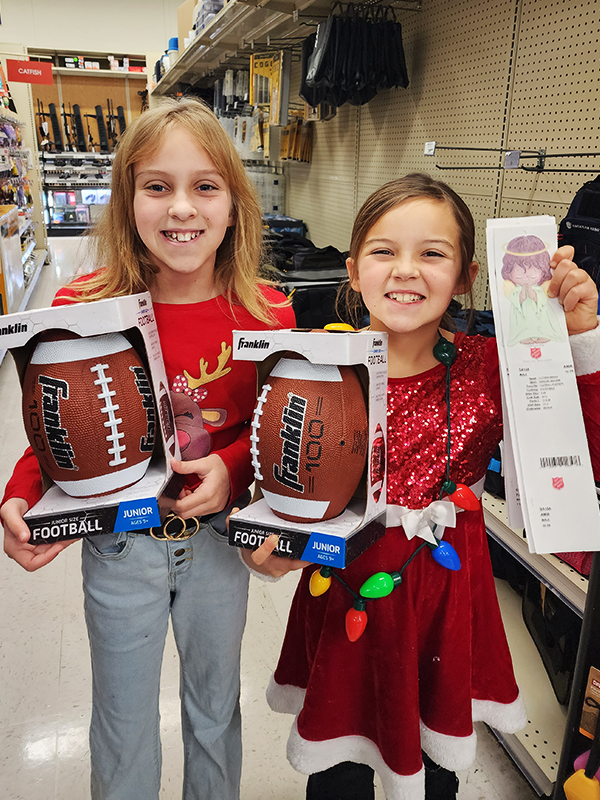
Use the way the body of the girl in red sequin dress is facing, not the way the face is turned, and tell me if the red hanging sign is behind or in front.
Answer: behind

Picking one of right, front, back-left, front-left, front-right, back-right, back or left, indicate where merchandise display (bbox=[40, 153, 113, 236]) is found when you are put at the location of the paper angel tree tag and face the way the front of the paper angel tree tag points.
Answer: back-right

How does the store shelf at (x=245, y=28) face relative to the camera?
to the viewer's left

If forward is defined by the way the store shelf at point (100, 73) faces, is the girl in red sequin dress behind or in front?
in front

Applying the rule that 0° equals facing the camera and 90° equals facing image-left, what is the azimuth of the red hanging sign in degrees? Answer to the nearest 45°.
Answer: approximately 0°

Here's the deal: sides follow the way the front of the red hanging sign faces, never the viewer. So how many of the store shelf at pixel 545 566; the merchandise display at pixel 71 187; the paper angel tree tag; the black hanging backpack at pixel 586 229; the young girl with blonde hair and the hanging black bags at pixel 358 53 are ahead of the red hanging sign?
5

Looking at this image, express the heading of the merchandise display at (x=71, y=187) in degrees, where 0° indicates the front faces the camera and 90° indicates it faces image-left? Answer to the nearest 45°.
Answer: approximately 0°

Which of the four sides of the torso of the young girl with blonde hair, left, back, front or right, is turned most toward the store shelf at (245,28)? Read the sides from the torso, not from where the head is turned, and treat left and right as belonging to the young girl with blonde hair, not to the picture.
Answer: back

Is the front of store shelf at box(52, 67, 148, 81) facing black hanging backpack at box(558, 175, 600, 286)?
yes

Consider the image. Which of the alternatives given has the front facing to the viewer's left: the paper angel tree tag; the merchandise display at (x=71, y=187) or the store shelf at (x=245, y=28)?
the store shelf

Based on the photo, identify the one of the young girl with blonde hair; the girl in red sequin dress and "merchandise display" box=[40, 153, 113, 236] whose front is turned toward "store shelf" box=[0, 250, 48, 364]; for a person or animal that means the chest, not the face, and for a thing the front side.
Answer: the merchandise display
